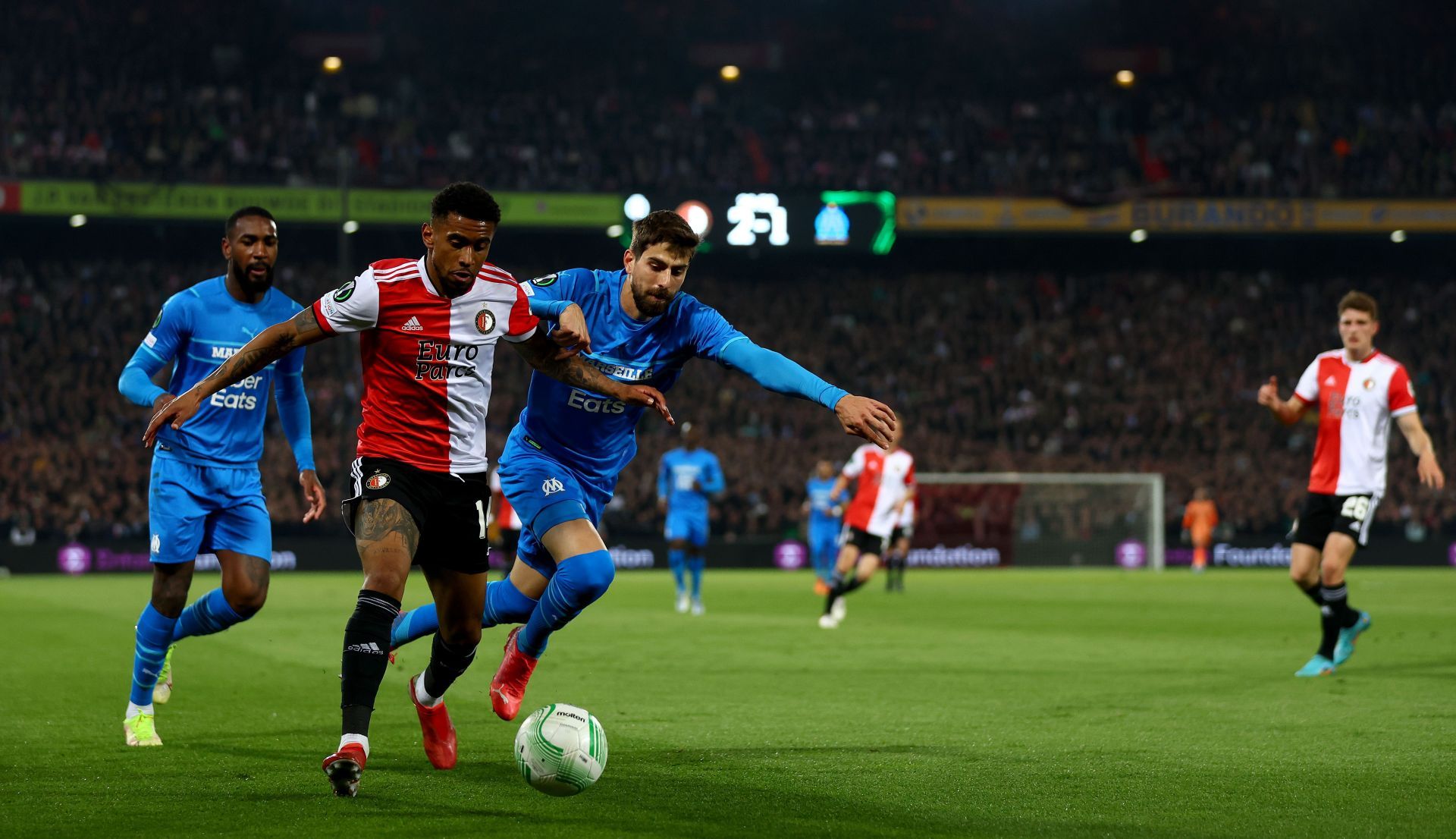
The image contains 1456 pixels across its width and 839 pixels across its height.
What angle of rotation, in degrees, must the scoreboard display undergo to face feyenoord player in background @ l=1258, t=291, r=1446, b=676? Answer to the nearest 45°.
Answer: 0° — it already faces them

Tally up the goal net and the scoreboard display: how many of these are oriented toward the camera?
2

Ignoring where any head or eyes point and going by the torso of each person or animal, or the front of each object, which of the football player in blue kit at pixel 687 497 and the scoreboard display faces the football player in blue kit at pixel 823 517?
the scoreboard display

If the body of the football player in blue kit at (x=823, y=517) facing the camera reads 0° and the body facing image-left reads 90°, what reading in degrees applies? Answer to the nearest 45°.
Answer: approximately 0°

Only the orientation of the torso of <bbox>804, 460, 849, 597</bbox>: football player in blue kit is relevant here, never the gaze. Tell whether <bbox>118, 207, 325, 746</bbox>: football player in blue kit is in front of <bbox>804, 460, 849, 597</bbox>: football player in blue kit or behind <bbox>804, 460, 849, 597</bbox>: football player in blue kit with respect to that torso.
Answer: in front

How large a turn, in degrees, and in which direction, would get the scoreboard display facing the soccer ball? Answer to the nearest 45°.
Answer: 0° — it already faces it

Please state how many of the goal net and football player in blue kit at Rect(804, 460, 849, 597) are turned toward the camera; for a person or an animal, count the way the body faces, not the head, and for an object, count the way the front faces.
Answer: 2

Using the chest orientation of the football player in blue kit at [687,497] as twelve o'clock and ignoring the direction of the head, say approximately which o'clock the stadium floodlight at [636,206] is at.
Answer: The stadium floodlight is roughly at 6 o'clock from the football player in blue kit.

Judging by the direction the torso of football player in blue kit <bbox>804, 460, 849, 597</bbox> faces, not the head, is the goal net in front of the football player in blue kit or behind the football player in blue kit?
behind
